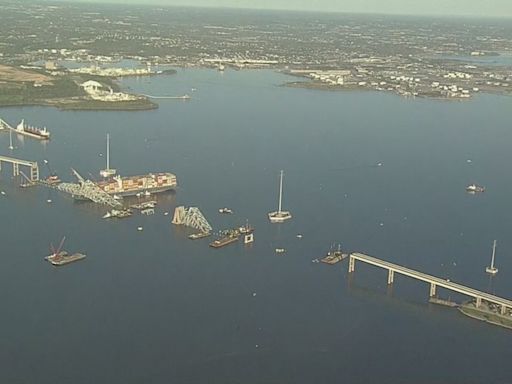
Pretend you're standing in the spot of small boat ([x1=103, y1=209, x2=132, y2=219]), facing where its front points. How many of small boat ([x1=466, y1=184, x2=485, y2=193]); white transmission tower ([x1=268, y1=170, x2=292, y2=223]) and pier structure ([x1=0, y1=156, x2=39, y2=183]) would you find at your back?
2

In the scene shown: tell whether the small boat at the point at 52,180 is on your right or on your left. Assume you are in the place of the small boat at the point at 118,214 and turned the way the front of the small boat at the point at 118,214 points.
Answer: on your right

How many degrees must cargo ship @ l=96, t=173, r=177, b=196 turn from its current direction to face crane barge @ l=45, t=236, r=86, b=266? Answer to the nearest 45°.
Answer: approximately 90° to its left

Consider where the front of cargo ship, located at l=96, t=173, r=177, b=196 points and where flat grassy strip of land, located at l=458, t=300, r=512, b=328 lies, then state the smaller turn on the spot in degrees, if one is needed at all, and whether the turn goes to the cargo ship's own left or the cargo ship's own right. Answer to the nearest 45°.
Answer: approximately 135° to the cargo ship's own left

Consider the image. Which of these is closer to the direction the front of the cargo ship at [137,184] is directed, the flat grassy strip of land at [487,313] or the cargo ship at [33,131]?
the cargo ship

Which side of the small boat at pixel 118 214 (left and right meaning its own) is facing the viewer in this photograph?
left

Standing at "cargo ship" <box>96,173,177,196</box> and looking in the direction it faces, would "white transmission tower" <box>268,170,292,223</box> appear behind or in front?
behind

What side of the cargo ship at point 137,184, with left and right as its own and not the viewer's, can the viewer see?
left

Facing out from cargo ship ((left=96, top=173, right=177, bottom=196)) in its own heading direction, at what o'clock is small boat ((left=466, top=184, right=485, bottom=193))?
The small boat is roughly at 6 o'clock from the cargo ship.
